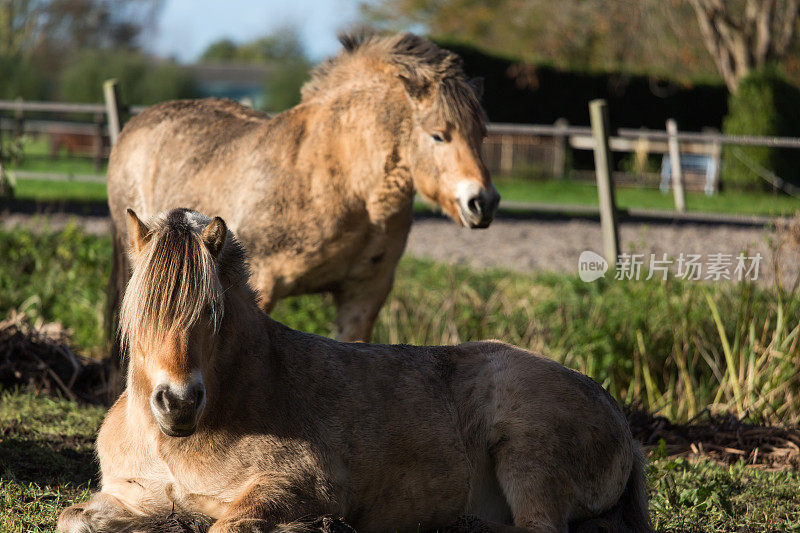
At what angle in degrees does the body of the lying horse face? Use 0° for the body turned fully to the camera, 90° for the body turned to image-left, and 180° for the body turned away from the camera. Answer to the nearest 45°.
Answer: approximately 45°

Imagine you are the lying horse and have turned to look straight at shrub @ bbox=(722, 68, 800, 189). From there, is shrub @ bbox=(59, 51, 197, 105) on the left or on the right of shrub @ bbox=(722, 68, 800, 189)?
left

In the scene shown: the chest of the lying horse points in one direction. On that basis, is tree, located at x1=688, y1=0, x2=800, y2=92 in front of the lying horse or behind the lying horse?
behind

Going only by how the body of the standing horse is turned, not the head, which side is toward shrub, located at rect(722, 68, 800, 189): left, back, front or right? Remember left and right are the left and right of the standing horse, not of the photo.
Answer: left

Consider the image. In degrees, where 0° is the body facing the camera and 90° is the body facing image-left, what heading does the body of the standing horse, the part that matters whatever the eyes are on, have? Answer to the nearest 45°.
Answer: approximately 315°

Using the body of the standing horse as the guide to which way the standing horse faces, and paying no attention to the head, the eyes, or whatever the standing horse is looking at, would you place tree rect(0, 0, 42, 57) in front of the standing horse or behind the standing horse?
behind

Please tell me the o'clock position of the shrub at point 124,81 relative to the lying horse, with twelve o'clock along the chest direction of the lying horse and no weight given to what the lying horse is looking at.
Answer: The shrub is roughly at 4 o'clock from the lying horse.

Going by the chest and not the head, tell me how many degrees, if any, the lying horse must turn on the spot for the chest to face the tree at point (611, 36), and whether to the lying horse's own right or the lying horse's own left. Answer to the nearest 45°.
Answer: approximately 135° to the lying horse's own right
